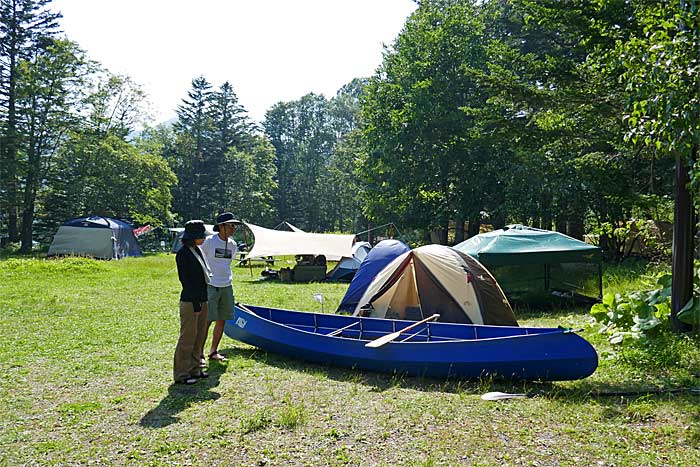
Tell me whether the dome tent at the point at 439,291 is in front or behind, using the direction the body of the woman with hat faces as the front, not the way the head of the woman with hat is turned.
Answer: in front

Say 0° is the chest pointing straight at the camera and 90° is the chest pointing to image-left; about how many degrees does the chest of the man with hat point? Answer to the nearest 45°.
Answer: approximately 315°

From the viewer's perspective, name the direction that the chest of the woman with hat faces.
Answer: to the viewer's right

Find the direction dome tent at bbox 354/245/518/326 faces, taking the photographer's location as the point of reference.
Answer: facing the viewer and to the left of the viewer

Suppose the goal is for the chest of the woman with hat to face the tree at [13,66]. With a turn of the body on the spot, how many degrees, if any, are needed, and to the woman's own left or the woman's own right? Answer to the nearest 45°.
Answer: approximately 90° to the woman's own left

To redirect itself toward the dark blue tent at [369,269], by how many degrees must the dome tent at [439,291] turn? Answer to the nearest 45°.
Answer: approximately 90° to its right

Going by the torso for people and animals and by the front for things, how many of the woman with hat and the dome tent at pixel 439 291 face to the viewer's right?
1

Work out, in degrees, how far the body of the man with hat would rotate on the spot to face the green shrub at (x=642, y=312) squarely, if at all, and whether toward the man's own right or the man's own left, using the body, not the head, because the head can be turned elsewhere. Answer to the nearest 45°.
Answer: approximately 45° to the man's own left

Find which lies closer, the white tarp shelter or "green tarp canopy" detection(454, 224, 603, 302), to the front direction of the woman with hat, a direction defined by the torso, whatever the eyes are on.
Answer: the green tarp canopy

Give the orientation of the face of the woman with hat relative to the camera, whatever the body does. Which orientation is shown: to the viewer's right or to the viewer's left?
to the viewer's right

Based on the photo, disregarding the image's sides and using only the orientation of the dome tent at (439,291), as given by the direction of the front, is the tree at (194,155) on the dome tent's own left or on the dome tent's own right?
on the dome tent's own right

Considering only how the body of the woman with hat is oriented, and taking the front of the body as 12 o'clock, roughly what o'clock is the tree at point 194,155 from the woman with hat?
The tree is roughly at 9 o'clock from the woman with hat.

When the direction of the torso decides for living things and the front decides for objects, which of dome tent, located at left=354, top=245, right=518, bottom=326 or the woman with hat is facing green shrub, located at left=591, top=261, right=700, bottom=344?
the woman with hat

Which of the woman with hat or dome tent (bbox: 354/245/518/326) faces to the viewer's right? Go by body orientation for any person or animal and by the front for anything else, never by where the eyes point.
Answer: the woman with hat
